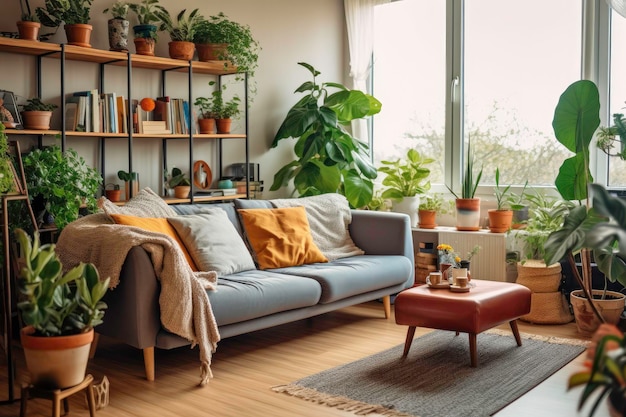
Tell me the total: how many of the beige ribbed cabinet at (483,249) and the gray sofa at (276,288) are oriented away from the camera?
0

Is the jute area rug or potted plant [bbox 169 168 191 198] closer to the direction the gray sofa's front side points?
the jute area rug

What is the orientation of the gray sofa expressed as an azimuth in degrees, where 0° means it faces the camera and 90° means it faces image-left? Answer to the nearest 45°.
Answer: approximately 315°

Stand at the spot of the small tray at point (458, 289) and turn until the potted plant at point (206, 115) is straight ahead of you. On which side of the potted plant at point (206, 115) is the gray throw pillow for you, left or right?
left

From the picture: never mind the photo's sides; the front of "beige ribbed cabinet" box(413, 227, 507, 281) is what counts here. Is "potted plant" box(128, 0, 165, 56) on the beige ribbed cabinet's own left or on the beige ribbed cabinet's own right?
on the beige ribbed cabinet's own right

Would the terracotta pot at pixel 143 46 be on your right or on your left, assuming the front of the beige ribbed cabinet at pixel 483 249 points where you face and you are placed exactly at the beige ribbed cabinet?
on your right

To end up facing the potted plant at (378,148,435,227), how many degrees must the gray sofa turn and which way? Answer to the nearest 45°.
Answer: approximately 90° to its left

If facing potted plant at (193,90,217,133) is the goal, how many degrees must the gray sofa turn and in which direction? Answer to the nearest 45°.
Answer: approximately 135° to its left

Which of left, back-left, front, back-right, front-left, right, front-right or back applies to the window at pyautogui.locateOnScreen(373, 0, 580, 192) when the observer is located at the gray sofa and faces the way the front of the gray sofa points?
left

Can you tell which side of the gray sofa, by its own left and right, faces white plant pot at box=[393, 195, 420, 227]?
left

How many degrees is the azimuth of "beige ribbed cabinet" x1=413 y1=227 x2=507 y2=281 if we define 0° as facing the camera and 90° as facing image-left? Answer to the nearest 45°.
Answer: approximately 0°

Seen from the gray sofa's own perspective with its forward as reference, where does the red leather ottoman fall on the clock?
The red leather ottoman is roughly at 11 o'clock from the gray sofa.
